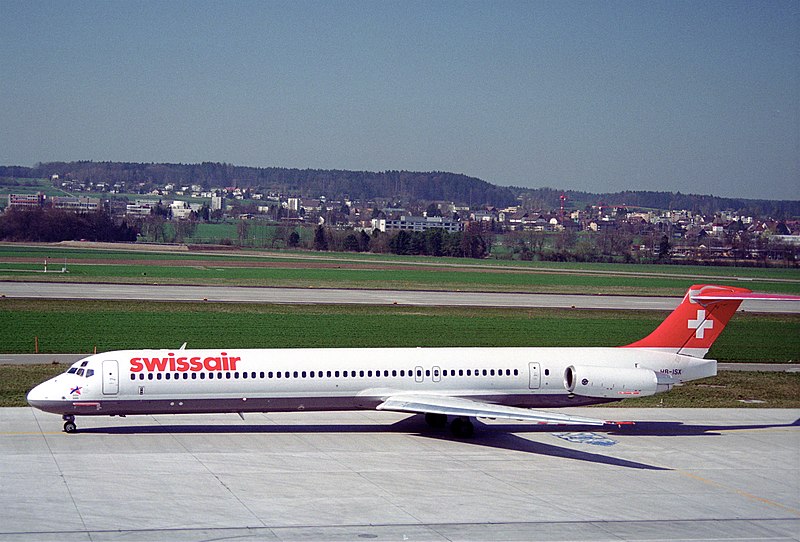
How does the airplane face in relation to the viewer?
to the viewer's left
